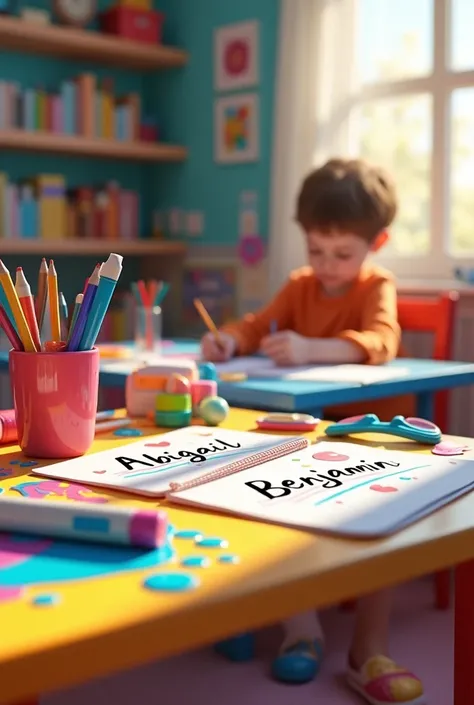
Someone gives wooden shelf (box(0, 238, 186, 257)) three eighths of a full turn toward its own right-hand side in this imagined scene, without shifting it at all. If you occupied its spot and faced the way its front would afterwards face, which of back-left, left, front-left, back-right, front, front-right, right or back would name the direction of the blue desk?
back-left

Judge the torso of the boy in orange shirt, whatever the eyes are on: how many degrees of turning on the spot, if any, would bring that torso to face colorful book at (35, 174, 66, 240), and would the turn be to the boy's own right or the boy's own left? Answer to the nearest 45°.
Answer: approximately 90° to the boy's own right

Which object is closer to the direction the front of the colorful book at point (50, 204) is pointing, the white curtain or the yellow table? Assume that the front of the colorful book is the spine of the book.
the yellow table

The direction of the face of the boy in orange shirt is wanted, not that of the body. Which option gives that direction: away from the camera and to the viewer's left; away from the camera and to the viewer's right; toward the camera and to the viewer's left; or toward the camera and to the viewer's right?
toward the camera and to the viewer's left

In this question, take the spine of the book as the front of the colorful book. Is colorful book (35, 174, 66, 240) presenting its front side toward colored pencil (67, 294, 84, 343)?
yes

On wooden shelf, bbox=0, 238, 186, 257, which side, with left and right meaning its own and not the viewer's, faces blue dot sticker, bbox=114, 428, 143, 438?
front

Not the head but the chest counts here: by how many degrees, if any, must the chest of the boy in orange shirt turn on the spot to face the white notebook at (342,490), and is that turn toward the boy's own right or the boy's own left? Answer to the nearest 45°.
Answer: approximately 45° to the boy's own left

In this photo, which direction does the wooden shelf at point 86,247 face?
toward the camera

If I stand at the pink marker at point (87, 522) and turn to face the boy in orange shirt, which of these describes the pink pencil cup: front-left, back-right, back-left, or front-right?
front-left

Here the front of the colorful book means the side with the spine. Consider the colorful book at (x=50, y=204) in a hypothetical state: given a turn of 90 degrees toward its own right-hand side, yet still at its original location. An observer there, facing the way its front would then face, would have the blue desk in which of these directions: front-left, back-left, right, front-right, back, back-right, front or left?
left

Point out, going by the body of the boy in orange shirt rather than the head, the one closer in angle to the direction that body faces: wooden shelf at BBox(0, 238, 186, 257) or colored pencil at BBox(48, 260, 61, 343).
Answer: the colored pencil

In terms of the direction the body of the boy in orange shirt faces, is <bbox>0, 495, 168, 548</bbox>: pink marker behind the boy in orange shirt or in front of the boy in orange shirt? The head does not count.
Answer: in front

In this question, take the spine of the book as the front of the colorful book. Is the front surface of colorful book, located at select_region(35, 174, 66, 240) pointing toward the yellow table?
yes

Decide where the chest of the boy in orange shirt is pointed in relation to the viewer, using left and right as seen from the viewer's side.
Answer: facing the viewer and to the left of the viewer
